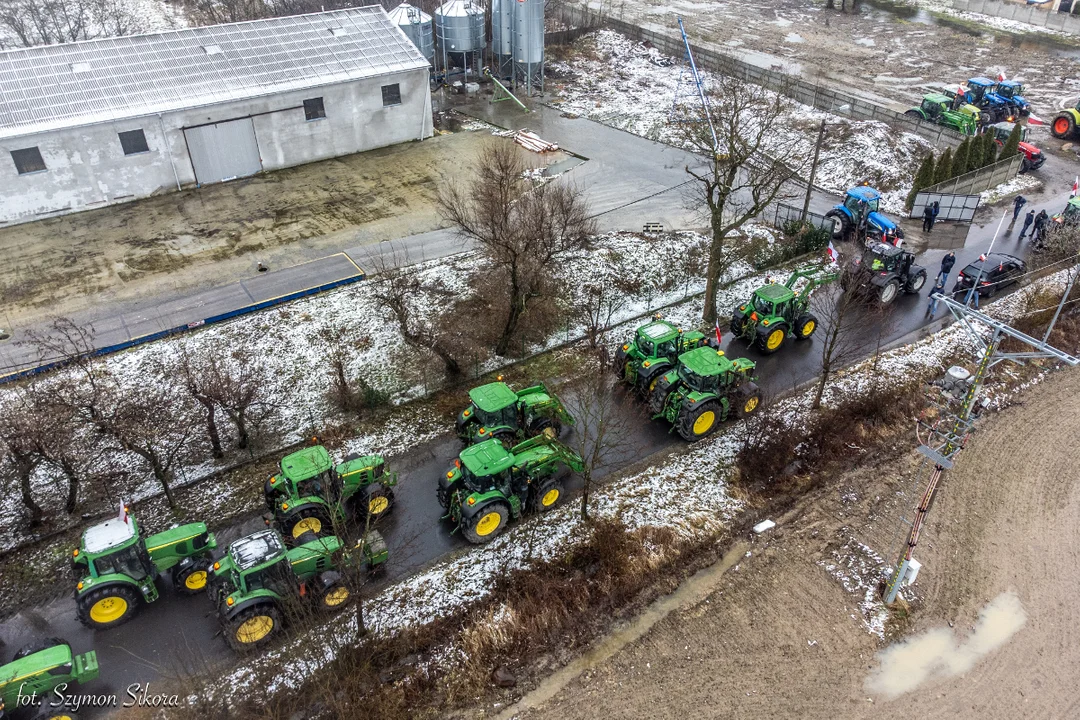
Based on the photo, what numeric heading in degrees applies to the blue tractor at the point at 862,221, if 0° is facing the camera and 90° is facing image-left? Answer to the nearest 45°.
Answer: approximately 315°

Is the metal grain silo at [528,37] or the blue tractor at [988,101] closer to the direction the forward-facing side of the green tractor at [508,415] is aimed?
the blue tractor

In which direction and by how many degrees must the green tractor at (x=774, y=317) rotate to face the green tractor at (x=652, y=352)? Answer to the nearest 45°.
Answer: approximately 180°

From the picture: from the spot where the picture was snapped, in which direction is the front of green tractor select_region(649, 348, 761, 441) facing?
facing away from the viewer and to the right of the viewer

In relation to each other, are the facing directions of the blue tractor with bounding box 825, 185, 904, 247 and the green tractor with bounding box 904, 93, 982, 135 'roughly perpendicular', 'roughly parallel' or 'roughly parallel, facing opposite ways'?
roughly parallel

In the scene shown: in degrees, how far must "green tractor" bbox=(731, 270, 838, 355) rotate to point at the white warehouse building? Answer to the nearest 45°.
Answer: approximately 135° to its left

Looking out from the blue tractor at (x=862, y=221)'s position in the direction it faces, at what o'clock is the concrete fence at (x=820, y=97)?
The concrete fence is roughly at 7 o'clock from the blue tractor.

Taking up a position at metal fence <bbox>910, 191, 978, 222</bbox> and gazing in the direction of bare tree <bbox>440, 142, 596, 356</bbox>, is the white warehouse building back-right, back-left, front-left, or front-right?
front-right

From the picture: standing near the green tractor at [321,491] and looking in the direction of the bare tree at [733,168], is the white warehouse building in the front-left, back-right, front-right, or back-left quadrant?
front-left

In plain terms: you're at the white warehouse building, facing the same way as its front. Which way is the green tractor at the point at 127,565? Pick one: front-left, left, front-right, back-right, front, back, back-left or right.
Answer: front-right

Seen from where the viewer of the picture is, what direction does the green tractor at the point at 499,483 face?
facing away from the viewer and to the right of the viewer

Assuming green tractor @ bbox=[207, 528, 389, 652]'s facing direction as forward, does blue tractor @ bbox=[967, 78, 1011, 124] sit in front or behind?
in front

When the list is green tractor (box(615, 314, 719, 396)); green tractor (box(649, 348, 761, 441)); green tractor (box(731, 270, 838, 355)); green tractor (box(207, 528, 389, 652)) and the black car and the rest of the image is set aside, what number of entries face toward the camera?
0

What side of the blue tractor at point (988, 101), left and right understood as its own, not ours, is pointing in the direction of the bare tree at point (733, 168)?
right

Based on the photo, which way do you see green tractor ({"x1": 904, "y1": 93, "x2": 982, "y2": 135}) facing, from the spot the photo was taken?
facing the viewer and to the right of the viewer

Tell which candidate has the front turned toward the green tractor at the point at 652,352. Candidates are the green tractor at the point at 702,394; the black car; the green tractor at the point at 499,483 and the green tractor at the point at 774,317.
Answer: the green tractor at the point at 499,483

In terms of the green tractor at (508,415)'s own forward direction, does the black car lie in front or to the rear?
in front

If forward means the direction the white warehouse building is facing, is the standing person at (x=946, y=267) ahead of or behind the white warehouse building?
ahead

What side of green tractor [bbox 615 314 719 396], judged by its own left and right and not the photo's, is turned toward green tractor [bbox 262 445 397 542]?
back
